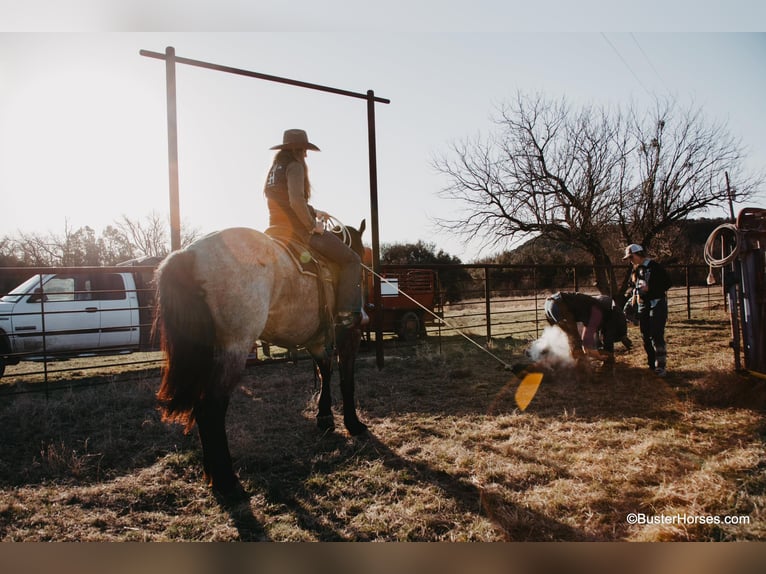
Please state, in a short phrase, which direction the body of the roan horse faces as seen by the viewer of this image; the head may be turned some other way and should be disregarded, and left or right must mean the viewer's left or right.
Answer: facing away from the viewer and to the right of the viewer

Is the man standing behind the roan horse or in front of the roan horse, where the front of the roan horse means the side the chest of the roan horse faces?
in front

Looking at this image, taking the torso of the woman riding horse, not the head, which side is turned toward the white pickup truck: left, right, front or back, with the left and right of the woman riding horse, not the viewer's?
left

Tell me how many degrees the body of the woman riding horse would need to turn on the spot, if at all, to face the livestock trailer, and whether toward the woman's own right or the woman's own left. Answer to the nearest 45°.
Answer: approximately 45° to the woman's own left

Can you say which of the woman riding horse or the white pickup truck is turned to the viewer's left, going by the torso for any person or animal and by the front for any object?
the white pickup truck

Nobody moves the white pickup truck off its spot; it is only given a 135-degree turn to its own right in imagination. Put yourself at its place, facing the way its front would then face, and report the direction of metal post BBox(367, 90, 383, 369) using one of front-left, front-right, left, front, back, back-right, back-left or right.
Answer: right

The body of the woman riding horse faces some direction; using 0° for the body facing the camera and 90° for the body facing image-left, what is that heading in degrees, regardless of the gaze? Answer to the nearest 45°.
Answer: approximately 225°

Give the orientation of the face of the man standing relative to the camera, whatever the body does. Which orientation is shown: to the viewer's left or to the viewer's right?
to the viewer's left

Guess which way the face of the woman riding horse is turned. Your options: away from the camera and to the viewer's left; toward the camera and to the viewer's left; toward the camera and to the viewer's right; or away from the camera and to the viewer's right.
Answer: away from the camera and to the viewer's right

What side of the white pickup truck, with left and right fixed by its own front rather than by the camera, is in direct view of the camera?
left

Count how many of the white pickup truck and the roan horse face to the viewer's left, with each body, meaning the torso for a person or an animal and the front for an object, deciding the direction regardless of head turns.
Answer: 1

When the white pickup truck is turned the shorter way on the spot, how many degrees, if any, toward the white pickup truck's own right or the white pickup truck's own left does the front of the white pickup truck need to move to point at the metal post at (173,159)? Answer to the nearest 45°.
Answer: approximately 90° to the white pickup truck's own left
